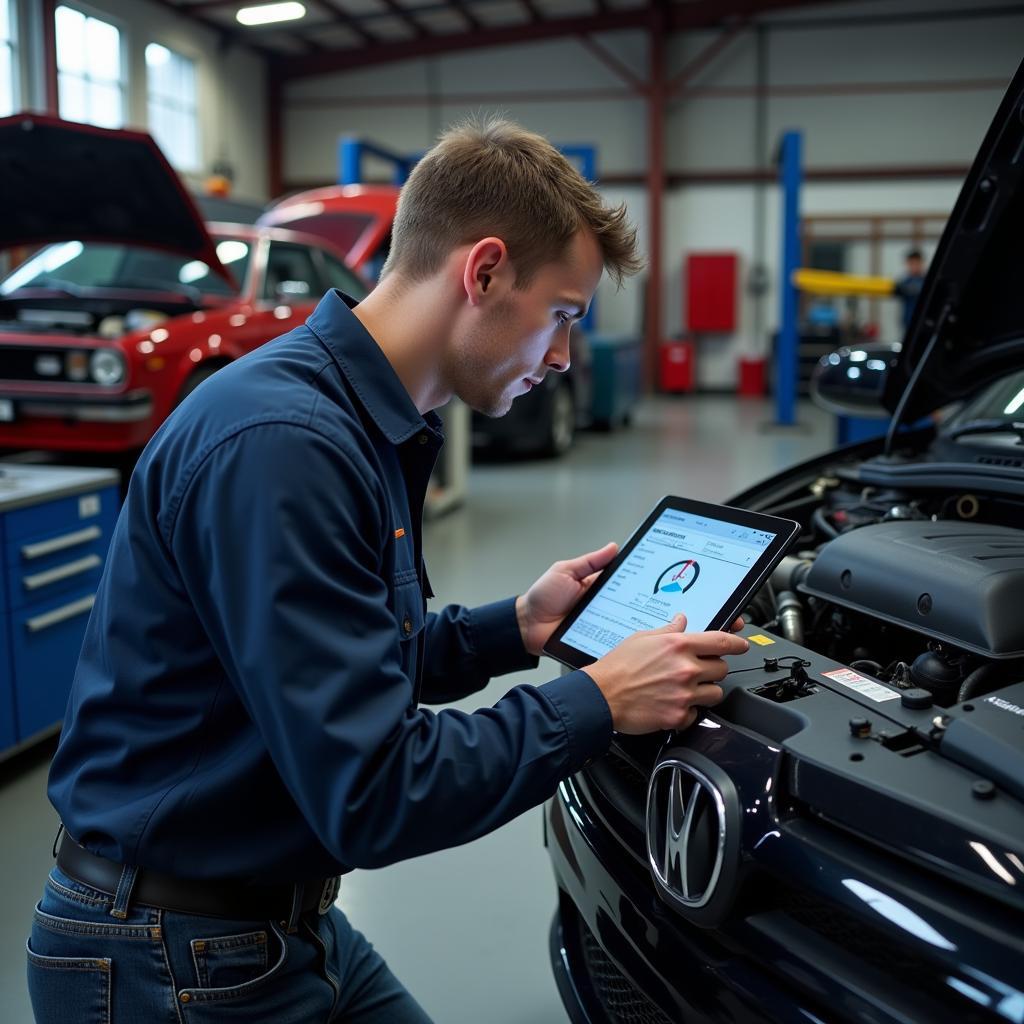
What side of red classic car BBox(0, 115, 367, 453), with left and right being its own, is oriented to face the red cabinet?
back

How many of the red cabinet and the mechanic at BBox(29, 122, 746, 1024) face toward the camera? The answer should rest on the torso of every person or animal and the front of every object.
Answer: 1

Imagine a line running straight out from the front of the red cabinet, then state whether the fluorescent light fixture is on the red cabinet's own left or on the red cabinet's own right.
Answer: on the red cabinet's own right

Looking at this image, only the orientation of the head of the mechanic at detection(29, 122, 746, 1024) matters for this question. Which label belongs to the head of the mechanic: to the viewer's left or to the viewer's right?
to the viewer's right

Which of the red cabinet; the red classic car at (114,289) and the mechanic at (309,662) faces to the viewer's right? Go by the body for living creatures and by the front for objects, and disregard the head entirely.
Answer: the mechanic

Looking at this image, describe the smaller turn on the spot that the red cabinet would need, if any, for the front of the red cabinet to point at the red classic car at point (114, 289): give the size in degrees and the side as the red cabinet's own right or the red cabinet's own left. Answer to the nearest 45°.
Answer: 0° — it already faces it

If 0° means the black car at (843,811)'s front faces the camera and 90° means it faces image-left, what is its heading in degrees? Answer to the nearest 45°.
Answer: approximately 45°

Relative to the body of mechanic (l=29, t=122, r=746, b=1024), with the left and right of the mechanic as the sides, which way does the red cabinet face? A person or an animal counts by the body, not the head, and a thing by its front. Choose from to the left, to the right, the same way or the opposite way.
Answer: to the right

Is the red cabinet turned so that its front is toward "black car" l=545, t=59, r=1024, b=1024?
yes

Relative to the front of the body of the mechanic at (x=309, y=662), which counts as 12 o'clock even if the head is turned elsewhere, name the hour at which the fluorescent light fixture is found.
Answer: The fluorescent light fixture is roughly at 9 o'clock from the mechanic.

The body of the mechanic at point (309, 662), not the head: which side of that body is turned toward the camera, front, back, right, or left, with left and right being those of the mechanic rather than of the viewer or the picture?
right

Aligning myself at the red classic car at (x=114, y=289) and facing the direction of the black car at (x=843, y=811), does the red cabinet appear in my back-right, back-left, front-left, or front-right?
back-left

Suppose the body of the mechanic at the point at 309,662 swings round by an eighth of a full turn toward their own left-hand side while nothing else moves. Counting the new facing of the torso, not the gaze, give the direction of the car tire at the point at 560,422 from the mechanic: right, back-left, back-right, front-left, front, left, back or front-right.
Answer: front-left
